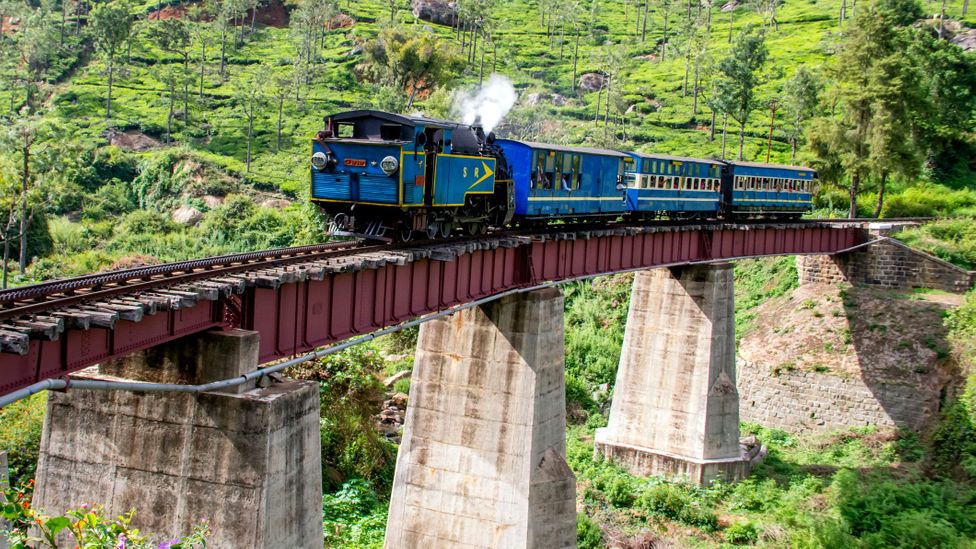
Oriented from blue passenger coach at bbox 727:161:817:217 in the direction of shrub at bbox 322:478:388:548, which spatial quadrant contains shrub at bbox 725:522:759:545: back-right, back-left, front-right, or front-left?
front-left

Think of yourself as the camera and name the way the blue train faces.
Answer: facing the viewer and to the left of the viewer
